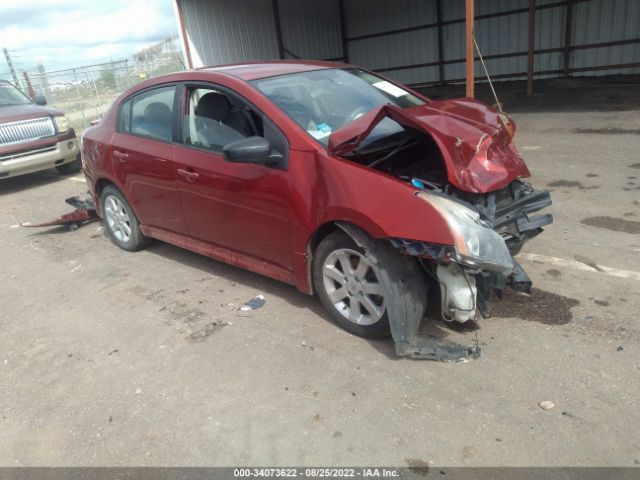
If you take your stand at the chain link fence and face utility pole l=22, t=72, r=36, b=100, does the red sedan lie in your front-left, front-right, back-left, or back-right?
back-left

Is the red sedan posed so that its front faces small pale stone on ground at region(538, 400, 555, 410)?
yes

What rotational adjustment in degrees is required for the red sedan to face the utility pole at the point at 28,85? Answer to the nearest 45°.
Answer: approximately 180°

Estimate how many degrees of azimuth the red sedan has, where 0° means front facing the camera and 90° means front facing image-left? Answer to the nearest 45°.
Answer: approximately 315°

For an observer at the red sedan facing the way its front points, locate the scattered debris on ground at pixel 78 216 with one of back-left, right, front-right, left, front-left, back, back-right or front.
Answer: back

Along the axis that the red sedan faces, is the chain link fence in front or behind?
behind
